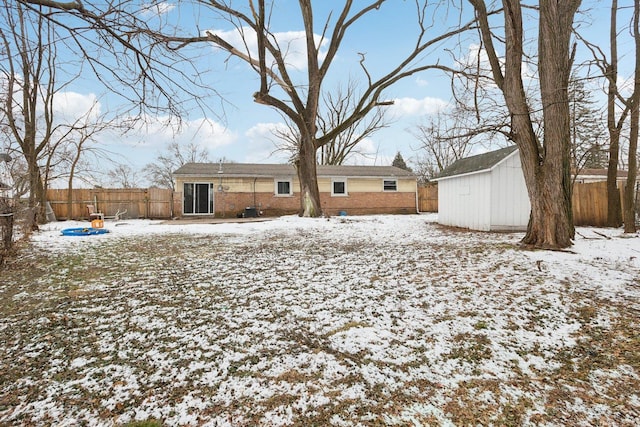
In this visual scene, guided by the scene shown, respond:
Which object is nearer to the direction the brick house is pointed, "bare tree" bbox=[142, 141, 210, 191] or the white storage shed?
the bare tree

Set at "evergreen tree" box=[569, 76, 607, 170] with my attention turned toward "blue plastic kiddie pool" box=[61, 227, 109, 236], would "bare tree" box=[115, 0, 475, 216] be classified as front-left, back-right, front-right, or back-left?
front-right

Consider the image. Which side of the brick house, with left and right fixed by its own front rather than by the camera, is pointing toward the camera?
back

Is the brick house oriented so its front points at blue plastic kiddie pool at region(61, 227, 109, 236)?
no

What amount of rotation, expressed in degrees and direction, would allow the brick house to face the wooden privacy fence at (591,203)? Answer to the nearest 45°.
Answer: approximately 135° to its right

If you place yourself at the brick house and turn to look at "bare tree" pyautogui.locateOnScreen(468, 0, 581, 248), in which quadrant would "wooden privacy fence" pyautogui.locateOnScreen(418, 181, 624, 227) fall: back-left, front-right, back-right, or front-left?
front-left

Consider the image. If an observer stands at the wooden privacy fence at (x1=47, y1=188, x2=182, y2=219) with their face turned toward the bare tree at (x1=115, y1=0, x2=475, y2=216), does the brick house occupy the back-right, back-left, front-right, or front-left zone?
front-left

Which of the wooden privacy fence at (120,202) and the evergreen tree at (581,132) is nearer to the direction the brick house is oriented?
the wooden privacy fence

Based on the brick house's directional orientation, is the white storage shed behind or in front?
behind
